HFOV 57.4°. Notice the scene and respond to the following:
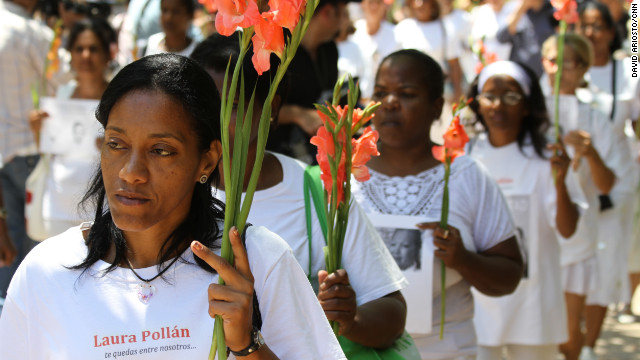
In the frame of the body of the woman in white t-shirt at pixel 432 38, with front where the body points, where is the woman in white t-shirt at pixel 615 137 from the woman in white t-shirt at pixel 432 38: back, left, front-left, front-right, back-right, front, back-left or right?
left

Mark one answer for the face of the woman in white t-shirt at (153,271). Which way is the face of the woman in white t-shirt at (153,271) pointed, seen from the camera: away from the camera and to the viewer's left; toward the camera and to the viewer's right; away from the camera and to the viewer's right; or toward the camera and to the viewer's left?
toward the camera and to the viewer's left

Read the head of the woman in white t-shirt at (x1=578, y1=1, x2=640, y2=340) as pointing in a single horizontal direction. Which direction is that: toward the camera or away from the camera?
toward the camera

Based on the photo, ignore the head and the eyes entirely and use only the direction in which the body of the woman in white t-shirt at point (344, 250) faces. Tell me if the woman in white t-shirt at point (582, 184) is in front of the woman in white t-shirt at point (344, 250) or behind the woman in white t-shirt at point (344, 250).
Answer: behind

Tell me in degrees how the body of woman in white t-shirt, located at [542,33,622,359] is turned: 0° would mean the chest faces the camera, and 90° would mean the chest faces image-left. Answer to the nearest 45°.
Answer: approximately 45°

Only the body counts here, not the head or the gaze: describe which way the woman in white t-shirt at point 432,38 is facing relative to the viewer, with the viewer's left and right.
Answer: facing the viewer and to the left of the viewer

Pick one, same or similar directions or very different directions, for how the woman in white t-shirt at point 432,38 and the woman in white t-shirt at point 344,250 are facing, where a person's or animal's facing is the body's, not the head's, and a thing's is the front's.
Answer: same or similar directions

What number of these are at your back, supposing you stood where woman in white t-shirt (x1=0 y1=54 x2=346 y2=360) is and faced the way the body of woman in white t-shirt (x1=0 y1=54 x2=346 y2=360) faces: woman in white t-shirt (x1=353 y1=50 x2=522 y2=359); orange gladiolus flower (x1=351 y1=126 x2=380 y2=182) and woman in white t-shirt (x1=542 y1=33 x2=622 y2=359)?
3

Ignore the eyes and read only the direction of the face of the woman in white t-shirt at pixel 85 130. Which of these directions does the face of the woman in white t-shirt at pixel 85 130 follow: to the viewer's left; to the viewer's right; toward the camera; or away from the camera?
toward the camera

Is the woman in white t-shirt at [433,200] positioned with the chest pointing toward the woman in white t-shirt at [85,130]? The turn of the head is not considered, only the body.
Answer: no

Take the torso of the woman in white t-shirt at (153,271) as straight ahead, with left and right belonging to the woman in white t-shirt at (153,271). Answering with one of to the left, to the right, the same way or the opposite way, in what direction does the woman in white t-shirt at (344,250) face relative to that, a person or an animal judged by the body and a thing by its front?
the same way

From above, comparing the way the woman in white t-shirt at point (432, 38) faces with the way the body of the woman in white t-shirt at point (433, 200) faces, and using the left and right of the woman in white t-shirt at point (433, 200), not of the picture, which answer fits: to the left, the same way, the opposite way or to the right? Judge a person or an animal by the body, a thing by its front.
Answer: the same way
